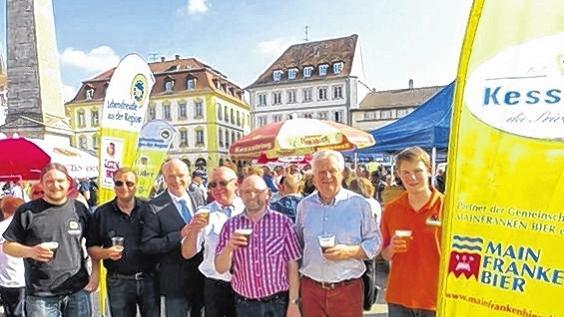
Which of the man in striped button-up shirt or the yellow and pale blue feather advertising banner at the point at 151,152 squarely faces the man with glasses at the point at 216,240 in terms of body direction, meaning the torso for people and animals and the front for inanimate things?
the yellow and pale blue feather advertising banner

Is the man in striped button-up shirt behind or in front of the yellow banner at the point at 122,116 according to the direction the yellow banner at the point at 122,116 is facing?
in front

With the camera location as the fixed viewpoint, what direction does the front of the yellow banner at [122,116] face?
facing the viewer

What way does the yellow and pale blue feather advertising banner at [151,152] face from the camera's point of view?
toward the camera

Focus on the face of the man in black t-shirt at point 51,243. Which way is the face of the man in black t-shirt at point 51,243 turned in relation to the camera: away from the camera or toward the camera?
toward the camera

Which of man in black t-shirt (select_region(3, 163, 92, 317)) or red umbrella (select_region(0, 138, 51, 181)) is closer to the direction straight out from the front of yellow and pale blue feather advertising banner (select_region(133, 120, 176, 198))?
the man in black t-shirt

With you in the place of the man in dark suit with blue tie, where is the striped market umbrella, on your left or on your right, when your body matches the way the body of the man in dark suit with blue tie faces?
on your left

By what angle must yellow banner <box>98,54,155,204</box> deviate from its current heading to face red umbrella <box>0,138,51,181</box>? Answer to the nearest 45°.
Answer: approximately 135° to its right

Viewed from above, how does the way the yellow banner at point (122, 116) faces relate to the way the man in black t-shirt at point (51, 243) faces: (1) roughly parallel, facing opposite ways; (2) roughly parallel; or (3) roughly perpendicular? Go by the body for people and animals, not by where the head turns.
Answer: roughly parallel

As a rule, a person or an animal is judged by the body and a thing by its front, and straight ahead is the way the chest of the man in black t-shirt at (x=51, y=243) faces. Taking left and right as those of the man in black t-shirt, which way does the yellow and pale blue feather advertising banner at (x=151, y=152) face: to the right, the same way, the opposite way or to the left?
the same way

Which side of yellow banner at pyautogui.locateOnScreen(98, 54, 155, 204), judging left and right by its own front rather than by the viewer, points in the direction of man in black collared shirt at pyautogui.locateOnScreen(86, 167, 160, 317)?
front

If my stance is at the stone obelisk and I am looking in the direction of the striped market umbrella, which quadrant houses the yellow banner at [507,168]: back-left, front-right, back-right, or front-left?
front-right

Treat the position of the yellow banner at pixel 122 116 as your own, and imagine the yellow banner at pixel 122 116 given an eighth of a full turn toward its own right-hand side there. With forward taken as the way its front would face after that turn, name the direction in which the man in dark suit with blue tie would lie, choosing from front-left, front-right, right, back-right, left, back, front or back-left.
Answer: front-left

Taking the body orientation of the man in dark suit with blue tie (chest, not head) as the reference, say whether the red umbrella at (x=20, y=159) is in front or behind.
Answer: behind

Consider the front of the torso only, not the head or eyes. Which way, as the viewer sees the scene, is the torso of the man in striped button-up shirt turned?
toward the camera

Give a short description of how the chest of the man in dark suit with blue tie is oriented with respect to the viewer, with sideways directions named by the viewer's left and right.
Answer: facing the viewer and to the right of the viewer

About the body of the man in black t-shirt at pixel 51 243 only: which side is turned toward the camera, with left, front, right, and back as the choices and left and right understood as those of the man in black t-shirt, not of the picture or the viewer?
front
